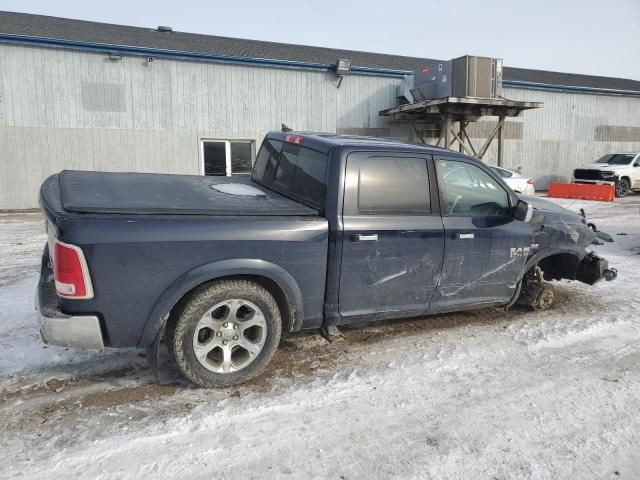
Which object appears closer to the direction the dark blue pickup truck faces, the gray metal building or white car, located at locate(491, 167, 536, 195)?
the white car

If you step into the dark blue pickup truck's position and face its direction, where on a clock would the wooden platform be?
The wooden platform is roughly at 11 o'clock from the dark blue pickup truck.

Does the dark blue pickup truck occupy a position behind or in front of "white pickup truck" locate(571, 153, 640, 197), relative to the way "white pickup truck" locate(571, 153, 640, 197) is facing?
in front

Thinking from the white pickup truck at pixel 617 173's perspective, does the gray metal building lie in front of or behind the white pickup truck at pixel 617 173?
in front

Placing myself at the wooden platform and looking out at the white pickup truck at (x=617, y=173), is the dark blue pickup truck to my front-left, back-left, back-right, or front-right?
back-right

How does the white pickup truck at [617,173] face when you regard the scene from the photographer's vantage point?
facing the viewer and to the left of the viewer

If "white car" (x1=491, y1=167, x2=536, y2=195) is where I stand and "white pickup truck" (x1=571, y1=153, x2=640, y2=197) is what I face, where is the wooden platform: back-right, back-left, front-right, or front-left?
back-left

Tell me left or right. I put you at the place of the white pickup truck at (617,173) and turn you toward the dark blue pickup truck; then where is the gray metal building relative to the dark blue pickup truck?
right

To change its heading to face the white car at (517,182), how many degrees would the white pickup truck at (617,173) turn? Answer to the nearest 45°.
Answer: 0° — it already faces it

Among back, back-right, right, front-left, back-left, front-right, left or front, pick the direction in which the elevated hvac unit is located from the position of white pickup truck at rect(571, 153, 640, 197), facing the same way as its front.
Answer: front

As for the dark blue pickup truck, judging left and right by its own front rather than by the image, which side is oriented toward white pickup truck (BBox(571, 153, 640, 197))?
front

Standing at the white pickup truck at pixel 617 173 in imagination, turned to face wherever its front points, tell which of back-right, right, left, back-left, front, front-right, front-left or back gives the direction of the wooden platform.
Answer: front

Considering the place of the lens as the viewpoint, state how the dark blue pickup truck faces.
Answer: facing away from the viewer and to the right of the viewer
